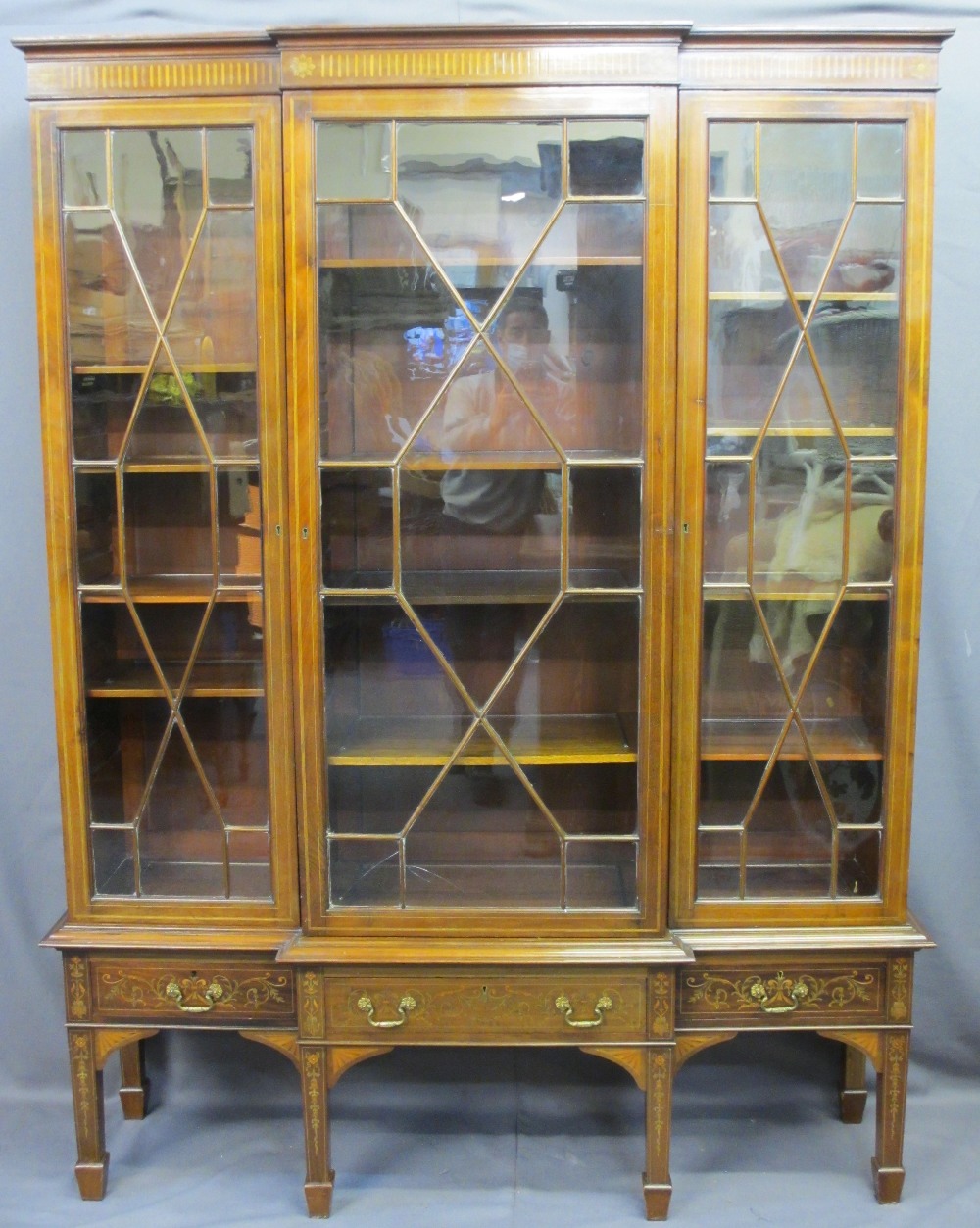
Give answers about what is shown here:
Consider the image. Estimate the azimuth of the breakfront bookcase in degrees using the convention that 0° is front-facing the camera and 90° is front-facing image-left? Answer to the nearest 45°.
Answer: approximately 0°
